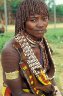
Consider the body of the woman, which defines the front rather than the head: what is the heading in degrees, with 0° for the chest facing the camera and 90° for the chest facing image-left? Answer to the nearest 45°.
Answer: approximately 315°
